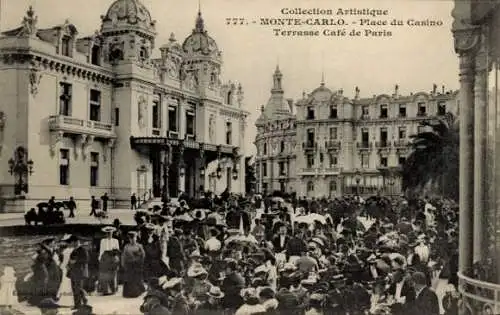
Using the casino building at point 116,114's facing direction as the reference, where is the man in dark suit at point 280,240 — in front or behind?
in front

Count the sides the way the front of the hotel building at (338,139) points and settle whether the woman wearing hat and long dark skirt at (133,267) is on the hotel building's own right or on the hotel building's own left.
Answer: on the hotel building's own right

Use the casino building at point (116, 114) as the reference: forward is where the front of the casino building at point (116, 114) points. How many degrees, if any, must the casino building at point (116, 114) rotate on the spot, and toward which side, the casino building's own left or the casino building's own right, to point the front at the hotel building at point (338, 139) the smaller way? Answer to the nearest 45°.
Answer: approximately 45° to the casino building's own left

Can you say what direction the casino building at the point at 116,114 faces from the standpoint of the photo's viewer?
facing the viewer and to the right of the viewer

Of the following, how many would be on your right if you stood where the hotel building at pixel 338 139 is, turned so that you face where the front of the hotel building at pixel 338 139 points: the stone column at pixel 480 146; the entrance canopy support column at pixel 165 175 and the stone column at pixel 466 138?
1

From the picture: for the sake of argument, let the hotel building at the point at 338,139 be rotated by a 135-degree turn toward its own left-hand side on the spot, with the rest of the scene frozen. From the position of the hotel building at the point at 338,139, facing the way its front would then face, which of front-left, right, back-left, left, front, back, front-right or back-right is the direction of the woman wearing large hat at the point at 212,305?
back

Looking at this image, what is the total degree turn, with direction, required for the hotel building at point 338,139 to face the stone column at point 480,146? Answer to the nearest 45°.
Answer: approximately 45° to its left

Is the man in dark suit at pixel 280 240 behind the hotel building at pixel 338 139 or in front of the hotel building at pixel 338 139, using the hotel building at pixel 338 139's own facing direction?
in front

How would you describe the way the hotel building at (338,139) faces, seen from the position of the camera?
facing the viewer

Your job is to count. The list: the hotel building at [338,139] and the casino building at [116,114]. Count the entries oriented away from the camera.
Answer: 0

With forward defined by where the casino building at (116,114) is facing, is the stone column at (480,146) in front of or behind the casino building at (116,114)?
in front

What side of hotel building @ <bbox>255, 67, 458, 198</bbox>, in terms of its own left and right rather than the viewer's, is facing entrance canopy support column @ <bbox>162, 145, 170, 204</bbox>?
right
